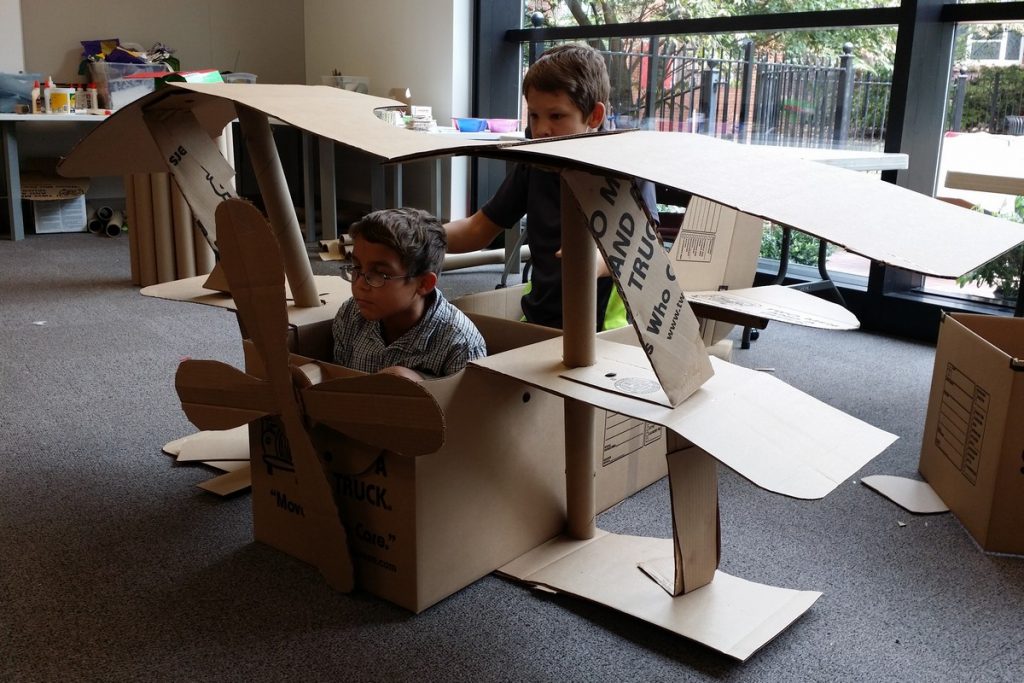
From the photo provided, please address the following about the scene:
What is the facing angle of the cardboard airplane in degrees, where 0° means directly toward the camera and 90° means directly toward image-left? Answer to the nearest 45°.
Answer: approximately 45°

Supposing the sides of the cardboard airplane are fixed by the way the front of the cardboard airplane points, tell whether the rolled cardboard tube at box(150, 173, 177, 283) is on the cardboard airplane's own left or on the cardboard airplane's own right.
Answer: on the cardboard airplane's own right

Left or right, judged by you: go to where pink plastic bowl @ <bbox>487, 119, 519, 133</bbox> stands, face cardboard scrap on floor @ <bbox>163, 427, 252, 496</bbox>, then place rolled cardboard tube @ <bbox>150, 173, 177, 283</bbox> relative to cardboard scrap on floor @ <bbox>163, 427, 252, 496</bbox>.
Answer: right

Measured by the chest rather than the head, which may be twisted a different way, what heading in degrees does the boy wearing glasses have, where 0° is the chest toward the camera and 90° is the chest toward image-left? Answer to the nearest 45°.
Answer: approximately 45°

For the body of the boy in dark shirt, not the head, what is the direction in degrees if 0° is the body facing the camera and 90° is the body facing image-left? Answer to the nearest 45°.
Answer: approximately 45°

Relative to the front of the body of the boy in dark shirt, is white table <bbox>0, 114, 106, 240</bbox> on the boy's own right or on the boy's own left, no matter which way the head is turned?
on the boy's own right
